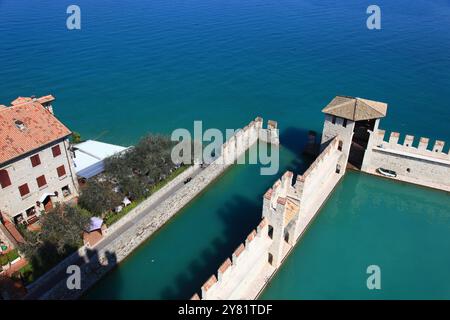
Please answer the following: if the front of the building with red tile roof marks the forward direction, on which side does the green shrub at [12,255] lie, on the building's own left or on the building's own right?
on the building's own right

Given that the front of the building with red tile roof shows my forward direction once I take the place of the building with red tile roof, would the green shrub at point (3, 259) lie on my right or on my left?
on my right

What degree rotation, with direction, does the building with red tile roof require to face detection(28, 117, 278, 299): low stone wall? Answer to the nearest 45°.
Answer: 0° — it already faces it

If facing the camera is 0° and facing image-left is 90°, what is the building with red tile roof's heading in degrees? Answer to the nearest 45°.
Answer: approximately 315°

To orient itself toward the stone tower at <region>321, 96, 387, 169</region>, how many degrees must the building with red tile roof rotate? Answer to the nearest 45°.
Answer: approximately 45° to its left
